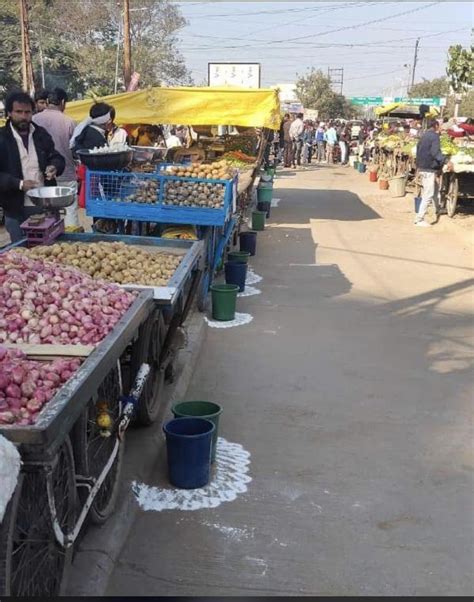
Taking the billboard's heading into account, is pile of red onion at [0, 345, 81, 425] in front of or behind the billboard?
in front

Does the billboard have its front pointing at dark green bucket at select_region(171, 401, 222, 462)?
yes

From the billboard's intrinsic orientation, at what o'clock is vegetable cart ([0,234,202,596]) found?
The vegetable cart is roughly at 12 o'clock from the billboard.

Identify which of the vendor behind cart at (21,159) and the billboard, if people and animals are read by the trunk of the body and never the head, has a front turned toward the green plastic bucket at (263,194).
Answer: the billboard

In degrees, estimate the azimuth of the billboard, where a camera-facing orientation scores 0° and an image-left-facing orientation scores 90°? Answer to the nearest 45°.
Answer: approximately 0°

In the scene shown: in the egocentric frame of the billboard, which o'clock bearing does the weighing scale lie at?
The weighing scale is roughly at 12 o'clock from the billboard.

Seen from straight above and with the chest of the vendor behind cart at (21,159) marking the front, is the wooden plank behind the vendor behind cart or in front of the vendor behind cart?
in front

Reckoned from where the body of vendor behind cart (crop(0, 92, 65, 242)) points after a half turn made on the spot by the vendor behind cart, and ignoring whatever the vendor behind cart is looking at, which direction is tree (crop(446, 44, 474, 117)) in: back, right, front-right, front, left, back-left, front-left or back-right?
right

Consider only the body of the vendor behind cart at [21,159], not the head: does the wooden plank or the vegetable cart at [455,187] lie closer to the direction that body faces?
the wooden plank

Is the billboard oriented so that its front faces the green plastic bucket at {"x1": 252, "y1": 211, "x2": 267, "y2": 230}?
yes

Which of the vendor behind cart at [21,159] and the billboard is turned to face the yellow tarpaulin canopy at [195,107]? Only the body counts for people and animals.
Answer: the billboard

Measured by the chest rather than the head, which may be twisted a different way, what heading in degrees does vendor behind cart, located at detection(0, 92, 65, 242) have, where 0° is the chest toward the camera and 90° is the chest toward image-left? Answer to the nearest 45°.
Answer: approximately 315°

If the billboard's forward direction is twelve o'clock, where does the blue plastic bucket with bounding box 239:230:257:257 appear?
The blue plastic bucket is roughly at 12 o'clock from the billboard.
